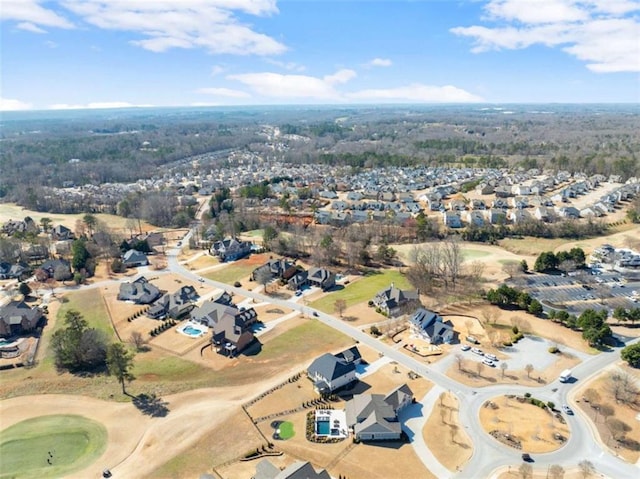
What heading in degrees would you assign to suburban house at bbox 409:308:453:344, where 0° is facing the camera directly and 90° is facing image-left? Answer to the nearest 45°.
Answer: approximately 45°

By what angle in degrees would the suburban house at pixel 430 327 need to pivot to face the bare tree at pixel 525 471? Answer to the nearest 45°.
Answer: approximately 45° to its left

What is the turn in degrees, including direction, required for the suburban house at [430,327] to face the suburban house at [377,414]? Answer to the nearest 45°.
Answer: approximately 45° to its left

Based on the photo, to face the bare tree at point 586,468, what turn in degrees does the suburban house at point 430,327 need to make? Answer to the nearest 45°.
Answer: approximately 90° to its left

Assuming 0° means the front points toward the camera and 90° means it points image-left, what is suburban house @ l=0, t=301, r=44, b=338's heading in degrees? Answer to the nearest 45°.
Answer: approximately 180°

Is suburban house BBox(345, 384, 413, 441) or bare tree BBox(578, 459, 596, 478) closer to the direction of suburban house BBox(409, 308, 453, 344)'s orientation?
the suburban house

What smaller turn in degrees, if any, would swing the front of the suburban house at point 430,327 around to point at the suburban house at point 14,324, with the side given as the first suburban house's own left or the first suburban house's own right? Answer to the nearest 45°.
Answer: approximately 45° to the first suburban house's own right

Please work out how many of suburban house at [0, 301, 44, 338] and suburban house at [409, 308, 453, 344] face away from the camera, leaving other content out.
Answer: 1

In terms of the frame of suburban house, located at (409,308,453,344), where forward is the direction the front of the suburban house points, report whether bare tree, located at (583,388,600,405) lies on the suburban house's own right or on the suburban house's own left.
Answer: on the suburban house's own left
